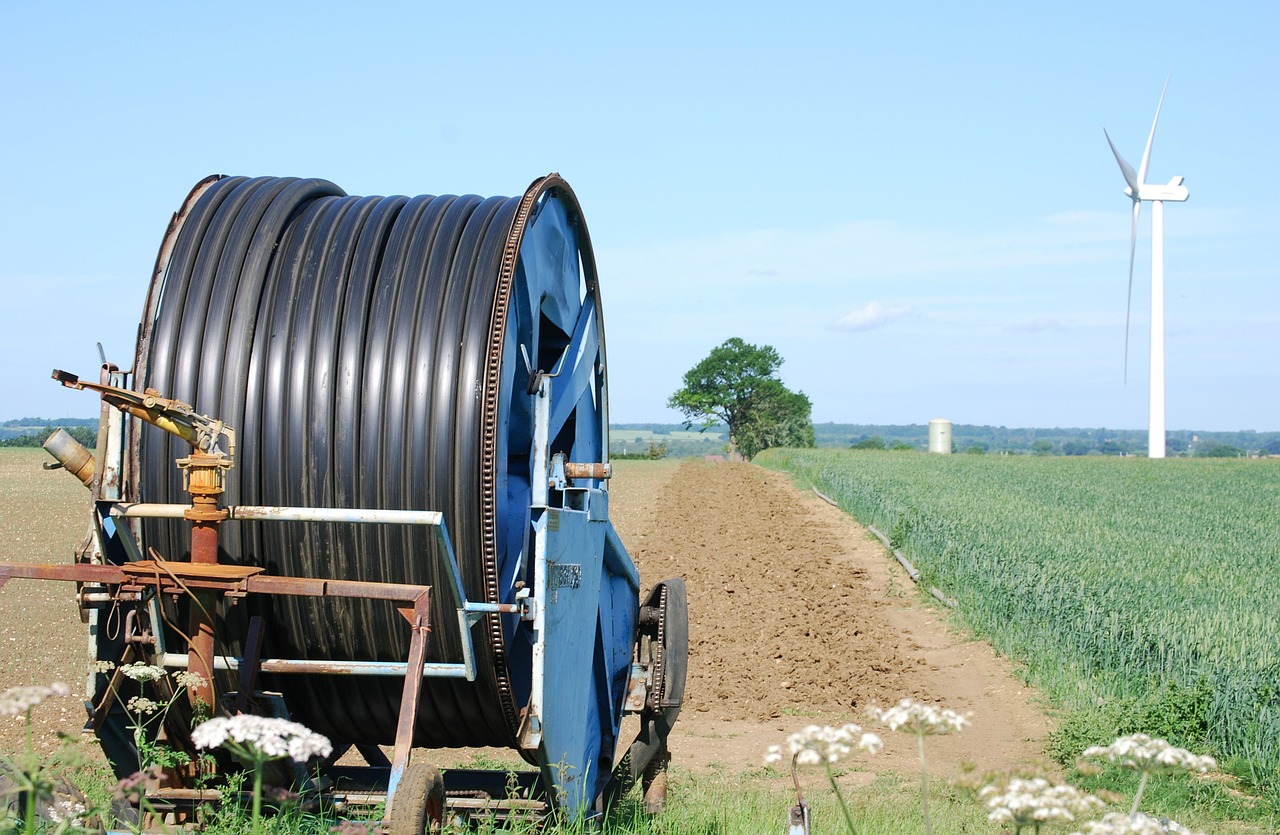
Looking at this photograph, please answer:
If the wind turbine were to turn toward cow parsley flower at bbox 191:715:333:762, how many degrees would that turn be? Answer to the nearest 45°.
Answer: approximately 90° to its left

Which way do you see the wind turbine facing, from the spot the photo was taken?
facing to the left of the viewer

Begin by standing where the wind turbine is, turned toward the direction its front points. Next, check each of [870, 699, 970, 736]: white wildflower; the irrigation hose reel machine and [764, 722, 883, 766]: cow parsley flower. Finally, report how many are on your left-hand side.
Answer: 3

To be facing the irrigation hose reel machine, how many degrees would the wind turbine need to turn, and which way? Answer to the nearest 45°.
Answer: approximately 90° to its left

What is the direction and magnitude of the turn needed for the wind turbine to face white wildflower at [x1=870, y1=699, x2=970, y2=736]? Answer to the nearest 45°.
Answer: approximately 90° to its left

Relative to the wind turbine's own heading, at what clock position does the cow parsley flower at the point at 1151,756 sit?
The cow parsley flower is roughly at 9 o'clock from the wind turbine.
